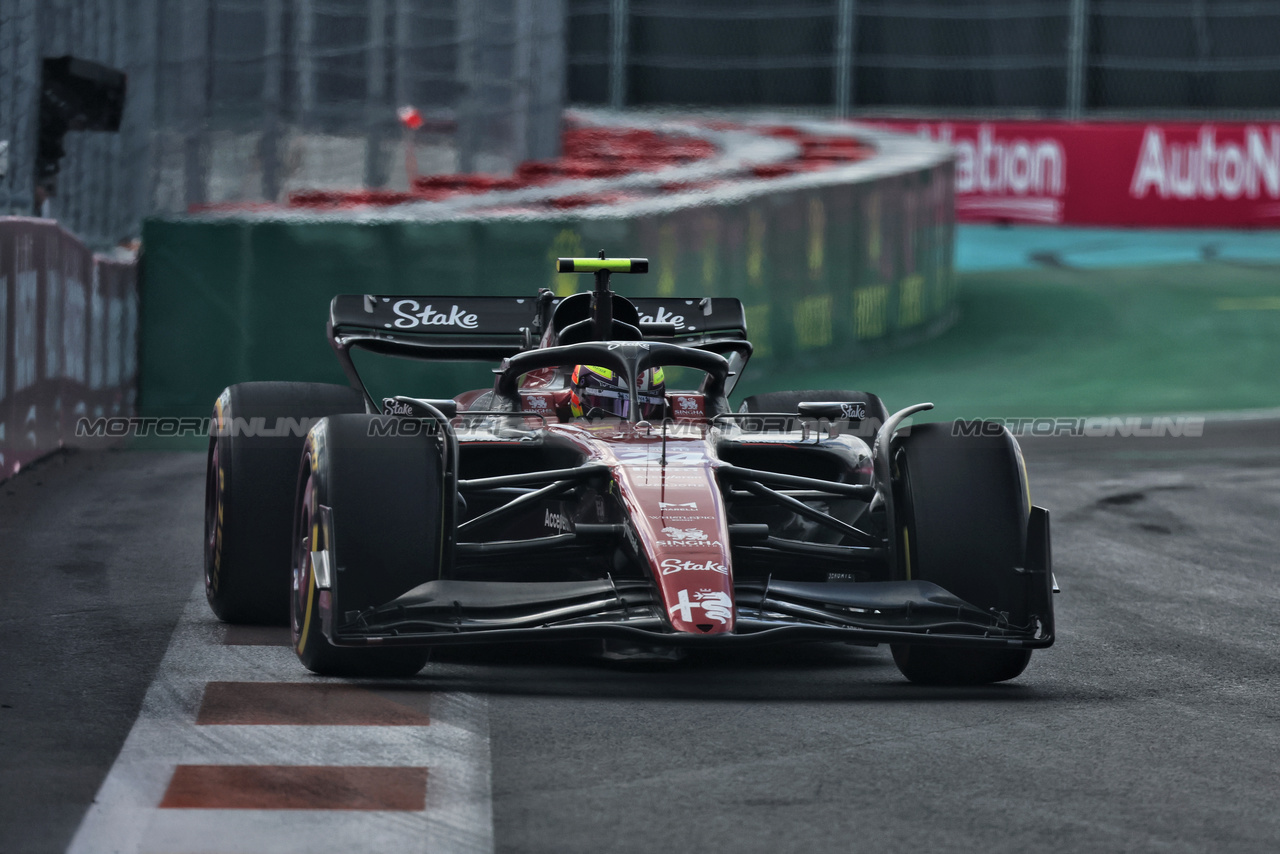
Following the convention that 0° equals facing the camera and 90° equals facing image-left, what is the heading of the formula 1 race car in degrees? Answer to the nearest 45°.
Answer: approximately 0°

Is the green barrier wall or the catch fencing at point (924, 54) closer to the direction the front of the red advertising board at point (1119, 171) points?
the green barrier wall

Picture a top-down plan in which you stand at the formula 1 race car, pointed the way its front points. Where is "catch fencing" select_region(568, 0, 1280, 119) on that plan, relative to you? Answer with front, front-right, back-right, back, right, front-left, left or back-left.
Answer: back

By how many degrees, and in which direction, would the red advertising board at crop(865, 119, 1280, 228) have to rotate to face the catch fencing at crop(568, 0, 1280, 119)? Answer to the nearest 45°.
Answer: approximately 135° to its right

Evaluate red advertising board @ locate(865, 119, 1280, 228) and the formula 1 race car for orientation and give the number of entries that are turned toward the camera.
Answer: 2

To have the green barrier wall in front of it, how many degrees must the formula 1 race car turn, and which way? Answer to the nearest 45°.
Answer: approximately 180°

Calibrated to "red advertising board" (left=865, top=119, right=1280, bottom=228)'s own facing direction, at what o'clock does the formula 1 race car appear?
The formula 1 race car is roughly at 12 o'clock from the red advertising board.
